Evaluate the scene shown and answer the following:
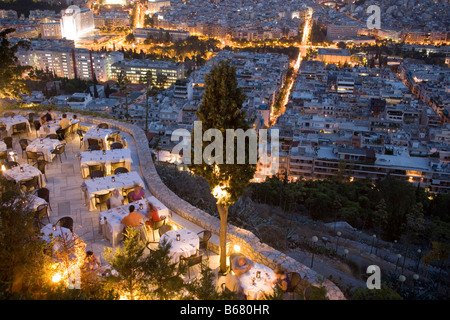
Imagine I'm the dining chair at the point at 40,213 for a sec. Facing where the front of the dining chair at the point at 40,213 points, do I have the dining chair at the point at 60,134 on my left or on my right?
on my right

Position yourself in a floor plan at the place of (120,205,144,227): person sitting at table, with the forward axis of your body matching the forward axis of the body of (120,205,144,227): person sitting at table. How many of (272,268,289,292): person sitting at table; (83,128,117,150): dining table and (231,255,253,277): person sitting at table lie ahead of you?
1
